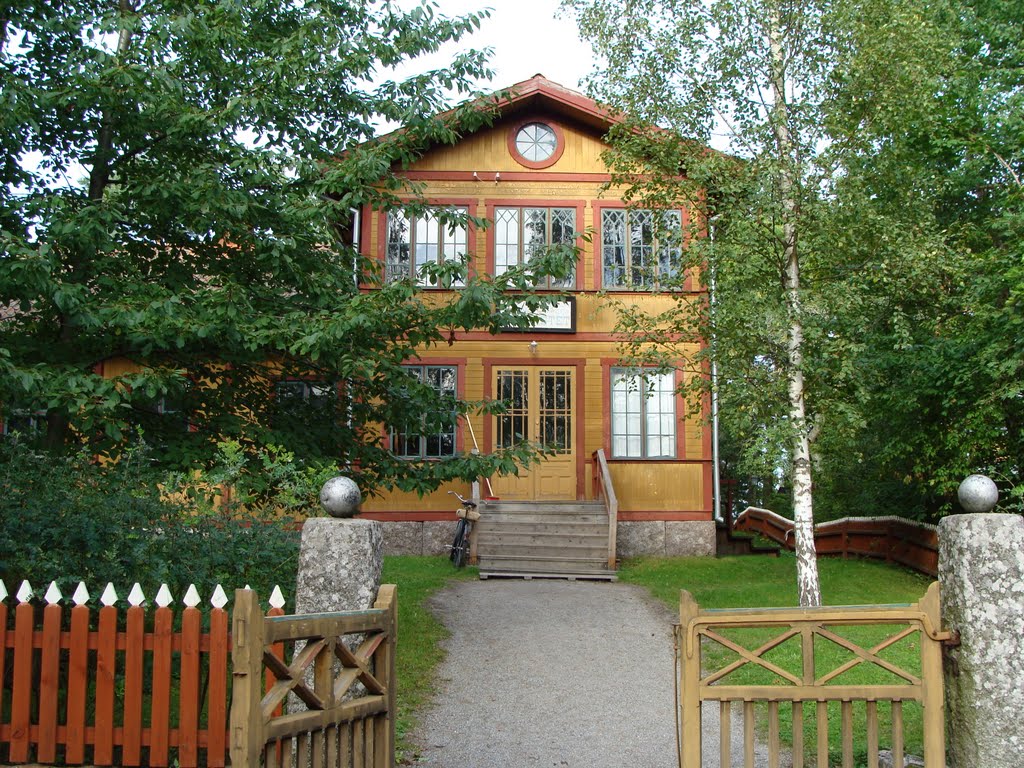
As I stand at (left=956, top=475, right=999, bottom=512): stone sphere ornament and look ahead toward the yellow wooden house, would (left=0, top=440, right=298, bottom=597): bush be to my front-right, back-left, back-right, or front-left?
front-left

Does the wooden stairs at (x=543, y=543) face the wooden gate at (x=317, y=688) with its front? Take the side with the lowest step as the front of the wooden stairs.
yes

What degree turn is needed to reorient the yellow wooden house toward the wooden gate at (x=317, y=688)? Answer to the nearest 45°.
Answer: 0° — it already faces it

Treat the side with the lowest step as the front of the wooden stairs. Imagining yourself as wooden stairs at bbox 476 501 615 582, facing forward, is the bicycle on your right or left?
on your right

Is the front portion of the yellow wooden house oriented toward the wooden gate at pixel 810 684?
yes

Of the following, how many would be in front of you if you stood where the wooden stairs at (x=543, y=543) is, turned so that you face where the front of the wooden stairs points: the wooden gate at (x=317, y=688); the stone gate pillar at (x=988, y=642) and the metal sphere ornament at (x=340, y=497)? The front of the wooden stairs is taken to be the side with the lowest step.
3

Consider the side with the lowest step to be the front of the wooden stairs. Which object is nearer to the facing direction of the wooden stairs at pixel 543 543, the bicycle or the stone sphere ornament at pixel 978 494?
the stone sphere ornament

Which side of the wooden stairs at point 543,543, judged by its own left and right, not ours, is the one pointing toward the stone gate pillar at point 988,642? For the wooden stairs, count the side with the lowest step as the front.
front

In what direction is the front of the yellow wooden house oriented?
toward the camera

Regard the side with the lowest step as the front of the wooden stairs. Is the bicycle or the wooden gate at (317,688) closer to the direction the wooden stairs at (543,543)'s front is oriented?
the wooden gate

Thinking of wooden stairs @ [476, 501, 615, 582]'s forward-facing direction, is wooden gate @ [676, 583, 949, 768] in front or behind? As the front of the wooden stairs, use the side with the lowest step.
in front

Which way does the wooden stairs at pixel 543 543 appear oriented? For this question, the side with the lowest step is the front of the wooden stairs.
toward the camera

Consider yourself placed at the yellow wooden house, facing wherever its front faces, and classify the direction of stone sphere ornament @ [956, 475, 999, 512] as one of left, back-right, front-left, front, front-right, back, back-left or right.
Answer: front

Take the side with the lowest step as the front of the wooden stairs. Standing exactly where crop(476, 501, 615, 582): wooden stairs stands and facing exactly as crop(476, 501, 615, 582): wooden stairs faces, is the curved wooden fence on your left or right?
on your left
